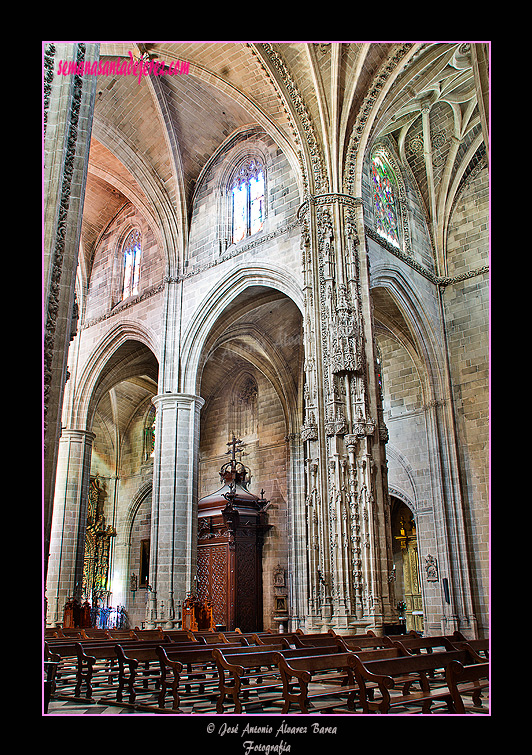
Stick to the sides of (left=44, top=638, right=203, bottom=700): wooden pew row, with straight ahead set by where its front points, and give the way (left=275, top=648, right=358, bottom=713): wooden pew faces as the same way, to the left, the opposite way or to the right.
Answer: the same way

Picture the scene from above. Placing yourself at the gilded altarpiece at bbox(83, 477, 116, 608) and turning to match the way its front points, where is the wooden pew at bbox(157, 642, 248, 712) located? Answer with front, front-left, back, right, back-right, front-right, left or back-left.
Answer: front-right

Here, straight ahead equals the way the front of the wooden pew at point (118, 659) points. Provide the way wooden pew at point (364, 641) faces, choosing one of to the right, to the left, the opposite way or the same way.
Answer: the same way

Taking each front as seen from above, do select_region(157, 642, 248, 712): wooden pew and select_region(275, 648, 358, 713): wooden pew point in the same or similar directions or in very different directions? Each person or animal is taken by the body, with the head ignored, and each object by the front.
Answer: same or similar directions

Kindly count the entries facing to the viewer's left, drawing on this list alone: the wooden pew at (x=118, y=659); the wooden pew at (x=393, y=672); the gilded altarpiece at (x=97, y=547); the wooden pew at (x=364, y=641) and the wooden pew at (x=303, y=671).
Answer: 0

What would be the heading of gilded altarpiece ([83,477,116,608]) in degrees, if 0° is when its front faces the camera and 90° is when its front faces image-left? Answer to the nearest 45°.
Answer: approximately 315°

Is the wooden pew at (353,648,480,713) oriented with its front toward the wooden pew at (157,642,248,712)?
no

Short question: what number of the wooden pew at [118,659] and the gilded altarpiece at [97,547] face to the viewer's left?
0
